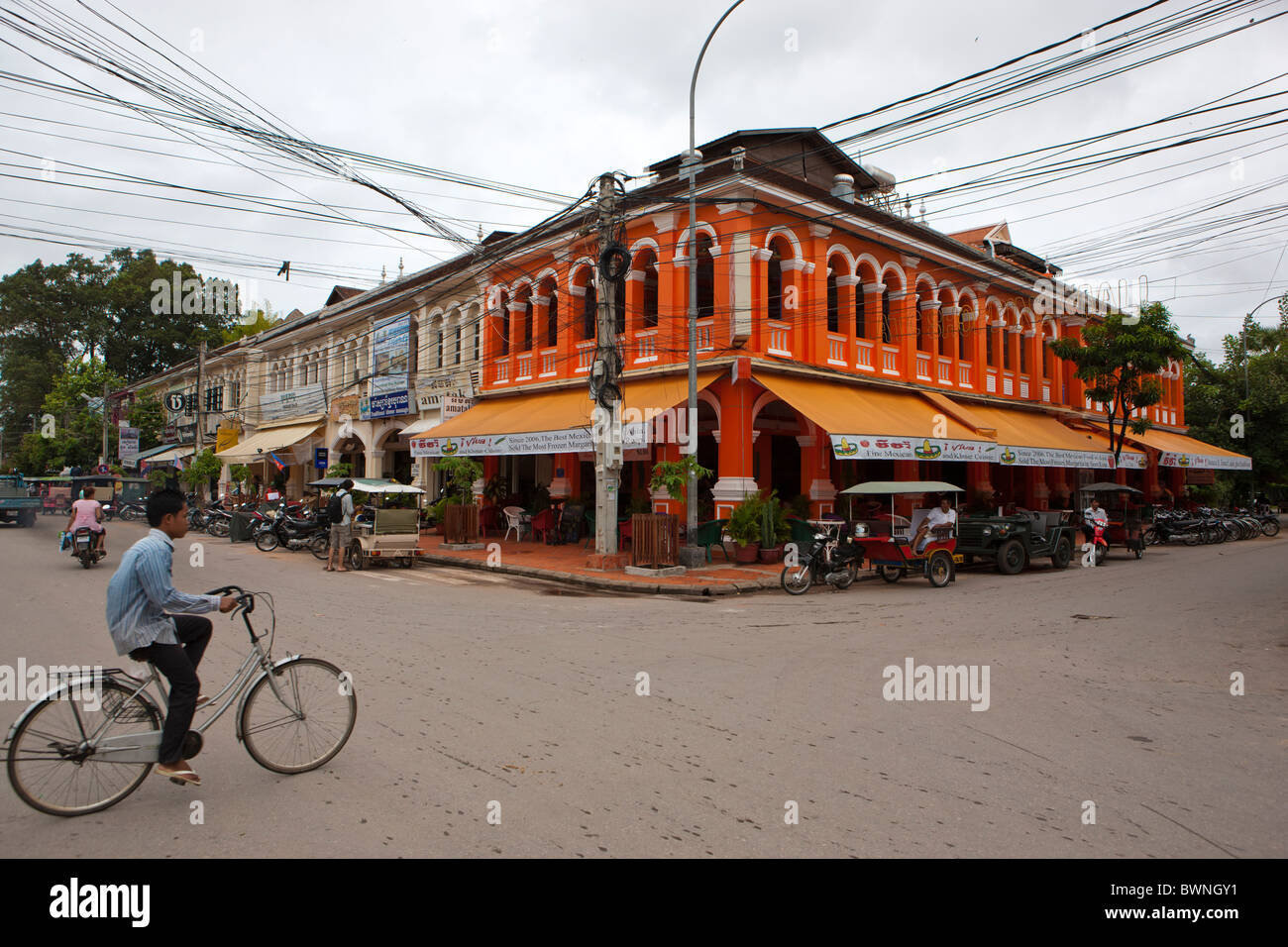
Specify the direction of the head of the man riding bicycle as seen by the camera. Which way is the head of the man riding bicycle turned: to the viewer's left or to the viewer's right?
to the viewer's right

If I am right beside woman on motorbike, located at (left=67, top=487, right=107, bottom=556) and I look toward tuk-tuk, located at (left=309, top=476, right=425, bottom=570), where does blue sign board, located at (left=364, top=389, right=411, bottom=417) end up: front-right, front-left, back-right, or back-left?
front-left

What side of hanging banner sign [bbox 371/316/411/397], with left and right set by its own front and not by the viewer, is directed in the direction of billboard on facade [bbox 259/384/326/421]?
right

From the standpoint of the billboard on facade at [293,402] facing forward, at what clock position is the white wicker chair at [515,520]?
The white wicker chair is roughly at 10 o'clock from the billboard on facade.

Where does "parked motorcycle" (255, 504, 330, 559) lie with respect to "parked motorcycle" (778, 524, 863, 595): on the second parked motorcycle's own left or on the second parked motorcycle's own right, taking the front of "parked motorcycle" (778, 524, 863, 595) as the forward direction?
on the second parked motorcycle's own right

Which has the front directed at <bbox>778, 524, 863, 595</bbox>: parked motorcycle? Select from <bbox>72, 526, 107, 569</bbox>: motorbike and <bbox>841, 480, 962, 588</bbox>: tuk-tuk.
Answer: the tuk-tuk

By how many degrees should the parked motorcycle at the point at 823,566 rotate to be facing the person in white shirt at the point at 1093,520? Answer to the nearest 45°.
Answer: approximately 180°

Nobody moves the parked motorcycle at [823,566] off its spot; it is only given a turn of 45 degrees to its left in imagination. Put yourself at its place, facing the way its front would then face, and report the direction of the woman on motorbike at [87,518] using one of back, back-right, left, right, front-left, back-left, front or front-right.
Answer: right

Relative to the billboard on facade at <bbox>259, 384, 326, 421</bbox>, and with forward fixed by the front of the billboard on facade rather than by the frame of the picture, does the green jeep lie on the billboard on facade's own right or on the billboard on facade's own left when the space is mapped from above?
on the billboard on facade's own left

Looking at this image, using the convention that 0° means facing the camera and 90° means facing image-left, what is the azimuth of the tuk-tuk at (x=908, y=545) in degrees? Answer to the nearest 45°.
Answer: approximately 45°

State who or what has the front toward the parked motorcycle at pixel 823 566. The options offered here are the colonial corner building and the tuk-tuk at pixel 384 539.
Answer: the colonial corner building
